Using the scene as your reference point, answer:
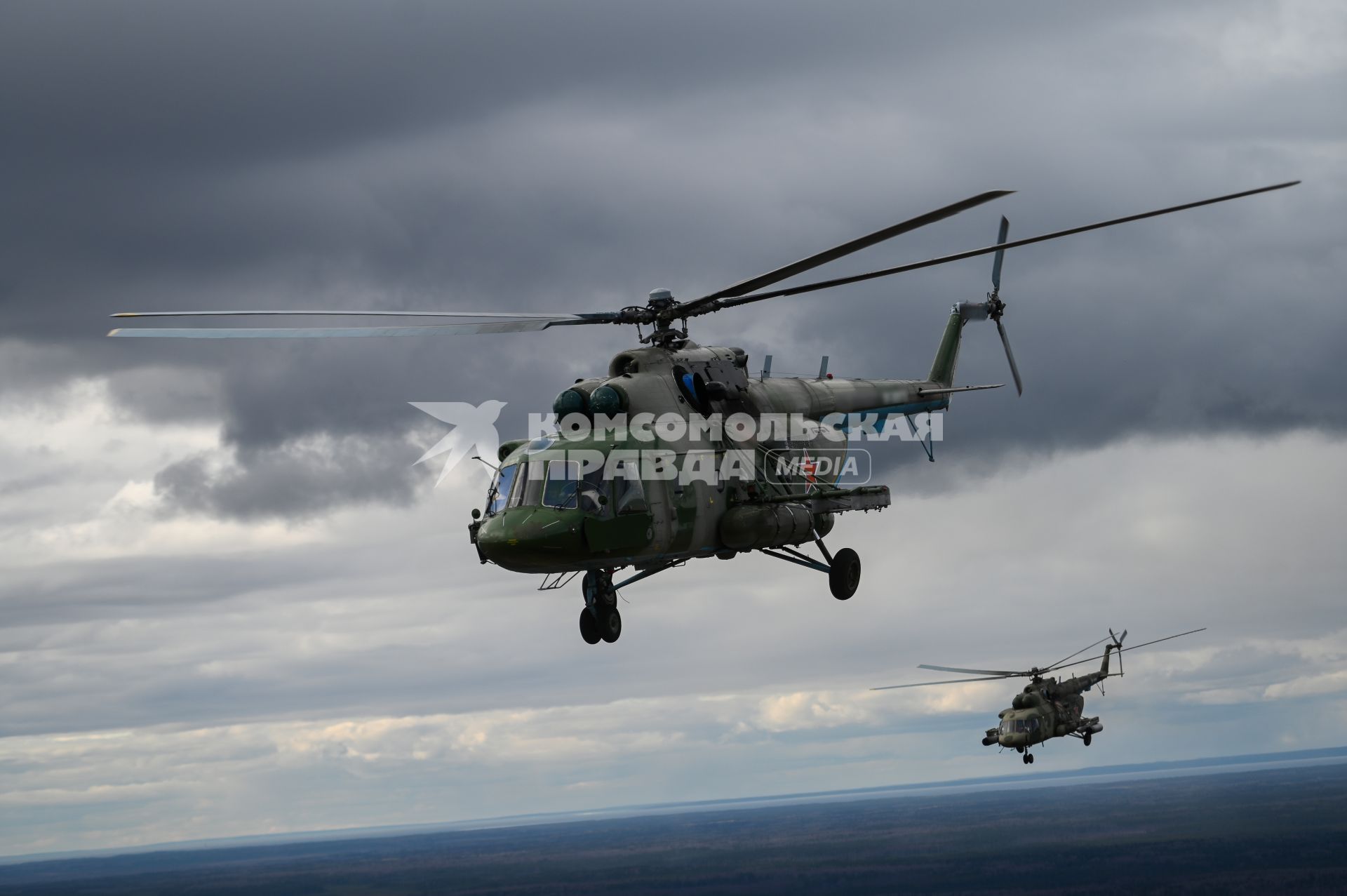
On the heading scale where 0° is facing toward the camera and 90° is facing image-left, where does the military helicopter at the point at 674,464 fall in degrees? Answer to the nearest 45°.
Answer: approximately 45°
